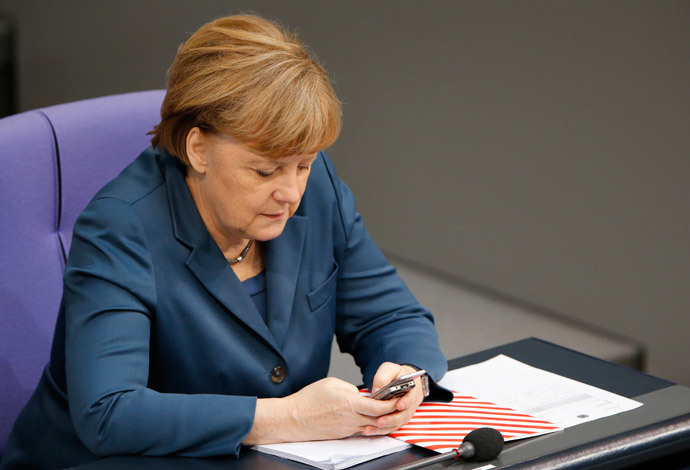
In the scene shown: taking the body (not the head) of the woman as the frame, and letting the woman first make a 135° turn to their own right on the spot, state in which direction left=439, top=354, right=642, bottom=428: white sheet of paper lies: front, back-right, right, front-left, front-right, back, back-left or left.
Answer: back

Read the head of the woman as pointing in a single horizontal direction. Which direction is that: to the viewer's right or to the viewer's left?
to the viewer's right

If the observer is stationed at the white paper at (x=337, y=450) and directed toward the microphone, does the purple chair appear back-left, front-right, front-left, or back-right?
back-left

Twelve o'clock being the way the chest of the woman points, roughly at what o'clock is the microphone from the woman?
The microphone is roughly at 12 o'clock from the woman.

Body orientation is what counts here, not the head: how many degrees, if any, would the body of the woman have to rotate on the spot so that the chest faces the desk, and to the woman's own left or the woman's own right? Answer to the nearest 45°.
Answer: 0° — they already face it
